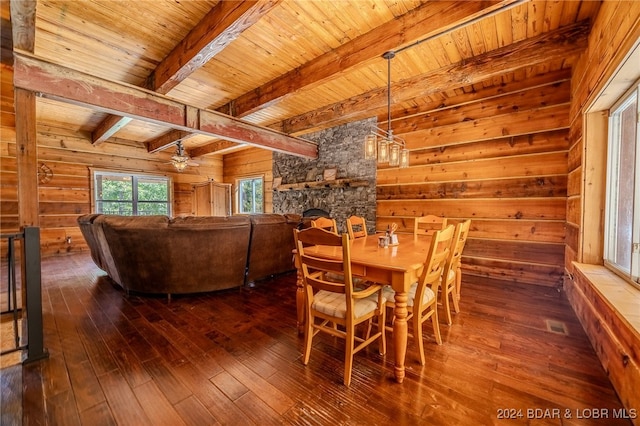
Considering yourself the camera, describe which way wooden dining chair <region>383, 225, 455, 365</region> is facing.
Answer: facing away from the viewer and to the left of the viewer

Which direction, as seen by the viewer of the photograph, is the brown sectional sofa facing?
facing away from the viewer

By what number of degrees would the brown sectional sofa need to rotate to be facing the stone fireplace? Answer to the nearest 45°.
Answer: approximately 45° to its right

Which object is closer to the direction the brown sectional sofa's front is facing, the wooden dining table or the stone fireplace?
the stone fireplace

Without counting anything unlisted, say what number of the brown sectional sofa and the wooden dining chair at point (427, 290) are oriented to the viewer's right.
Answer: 0

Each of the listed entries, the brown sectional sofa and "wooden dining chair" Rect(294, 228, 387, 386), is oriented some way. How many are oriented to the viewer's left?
0

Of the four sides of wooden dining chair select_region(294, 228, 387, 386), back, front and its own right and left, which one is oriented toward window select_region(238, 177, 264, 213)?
left

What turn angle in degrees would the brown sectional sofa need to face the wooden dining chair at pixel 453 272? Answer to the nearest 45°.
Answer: approximately 135° to its right

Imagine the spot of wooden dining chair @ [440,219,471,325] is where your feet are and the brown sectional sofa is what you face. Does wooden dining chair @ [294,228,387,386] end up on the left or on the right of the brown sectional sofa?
left

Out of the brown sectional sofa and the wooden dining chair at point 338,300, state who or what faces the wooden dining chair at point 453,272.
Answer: the wooden dining chair at point 338,300

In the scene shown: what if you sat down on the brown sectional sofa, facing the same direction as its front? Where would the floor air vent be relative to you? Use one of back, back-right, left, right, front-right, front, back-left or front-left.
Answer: back-right

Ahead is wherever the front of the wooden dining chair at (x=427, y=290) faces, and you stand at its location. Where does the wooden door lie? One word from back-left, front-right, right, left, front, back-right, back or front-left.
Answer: front

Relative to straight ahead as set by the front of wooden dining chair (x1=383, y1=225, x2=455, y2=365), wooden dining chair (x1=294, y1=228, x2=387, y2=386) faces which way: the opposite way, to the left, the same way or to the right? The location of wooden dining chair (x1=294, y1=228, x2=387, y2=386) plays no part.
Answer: to the right

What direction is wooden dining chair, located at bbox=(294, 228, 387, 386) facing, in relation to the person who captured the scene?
facing away from the viewer and to the right of the viewer

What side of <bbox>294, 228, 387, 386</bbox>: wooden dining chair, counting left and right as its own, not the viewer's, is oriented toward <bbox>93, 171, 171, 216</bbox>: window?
left

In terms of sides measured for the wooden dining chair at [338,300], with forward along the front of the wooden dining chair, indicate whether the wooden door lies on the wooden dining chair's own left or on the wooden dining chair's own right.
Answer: on the wooden dining chair's own left
